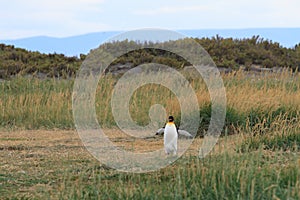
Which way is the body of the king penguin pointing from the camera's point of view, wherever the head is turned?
toward the camera
